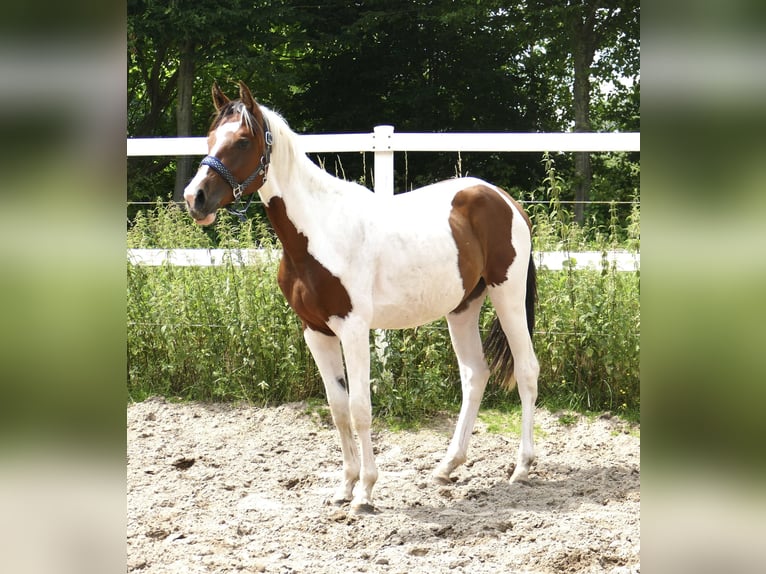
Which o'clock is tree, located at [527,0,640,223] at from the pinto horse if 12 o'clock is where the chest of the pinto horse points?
The tree is roughly at 5 o'clock from the pinto horse.

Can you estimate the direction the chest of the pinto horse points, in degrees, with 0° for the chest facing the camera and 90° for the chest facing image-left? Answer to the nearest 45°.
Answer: approximately 45°
